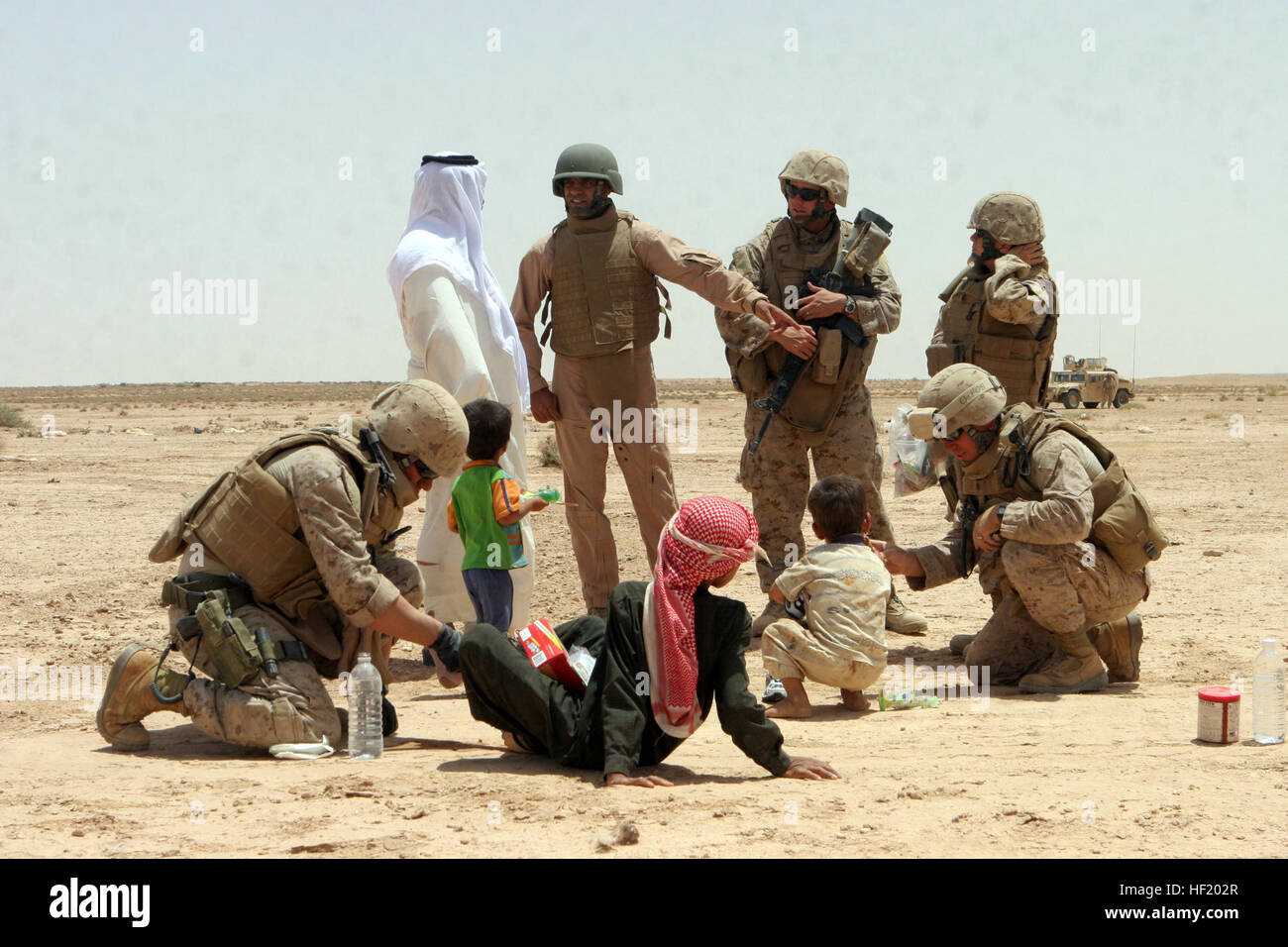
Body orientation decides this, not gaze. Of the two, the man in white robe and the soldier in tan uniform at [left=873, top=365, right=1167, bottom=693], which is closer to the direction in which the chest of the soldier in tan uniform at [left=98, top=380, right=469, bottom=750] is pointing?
the soldier in tan uniform

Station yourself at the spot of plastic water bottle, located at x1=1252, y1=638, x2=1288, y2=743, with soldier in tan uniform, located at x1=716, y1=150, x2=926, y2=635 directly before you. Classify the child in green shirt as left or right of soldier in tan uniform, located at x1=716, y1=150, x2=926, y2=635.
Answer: left

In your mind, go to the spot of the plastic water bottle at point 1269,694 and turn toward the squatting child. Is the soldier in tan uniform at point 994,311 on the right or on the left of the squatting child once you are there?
right

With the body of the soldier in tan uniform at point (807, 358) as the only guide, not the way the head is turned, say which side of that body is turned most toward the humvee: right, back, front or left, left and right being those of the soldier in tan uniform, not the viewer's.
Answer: back

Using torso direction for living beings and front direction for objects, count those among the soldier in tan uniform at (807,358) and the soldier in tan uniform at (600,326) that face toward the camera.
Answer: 2

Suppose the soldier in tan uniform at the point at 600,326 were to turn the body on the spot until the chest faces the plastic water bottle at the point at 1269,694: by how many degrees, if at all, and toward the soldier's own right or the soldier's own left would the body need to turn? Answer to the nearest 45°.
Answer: approximately 45° to the soldier's own left

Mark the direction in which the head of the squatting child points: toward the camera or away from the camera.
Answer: away from the camera

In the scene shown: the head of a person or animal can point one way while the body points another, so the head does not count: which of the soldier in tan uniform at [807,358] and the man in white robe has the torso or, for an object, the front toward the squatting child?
the soldier in tan uniform

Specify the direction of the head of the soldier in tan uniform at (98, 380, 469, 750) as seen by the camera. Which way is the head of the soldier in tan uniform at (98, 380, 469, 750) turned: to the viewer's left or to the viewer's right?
to the viewer's right

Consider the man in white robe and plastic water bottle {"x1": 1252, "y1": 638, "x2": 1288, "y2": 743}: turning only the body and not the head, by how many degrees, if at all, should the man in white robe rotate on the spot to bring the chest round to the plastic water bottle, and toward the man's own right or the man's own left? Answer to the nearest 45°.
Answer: approximately 90° to the man's own right
